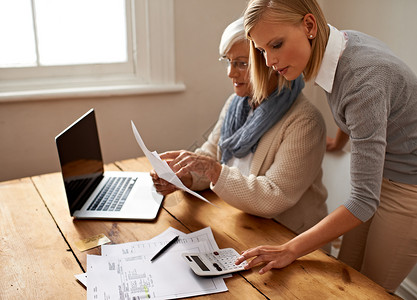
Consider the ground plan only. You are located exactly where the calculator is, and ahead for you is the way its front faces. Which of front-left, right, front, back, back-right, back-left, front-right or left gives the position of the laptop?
back-left

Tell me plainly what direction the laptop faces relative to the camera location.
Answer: facing to the right of the viewer

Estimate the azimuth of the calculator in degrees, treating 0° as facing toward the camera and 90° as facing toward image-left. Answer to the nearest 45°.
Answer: approximately 270°

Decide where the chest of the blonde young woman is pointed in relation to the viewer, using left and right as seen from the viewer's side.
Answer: facing to the left of the viewer
